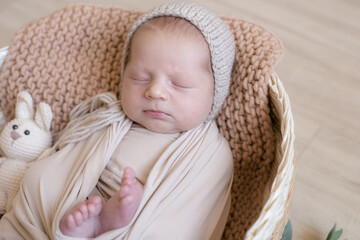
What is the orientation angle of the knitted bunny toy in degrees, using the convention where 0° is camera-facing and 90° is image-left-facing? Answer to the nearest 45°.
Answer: approximately 45°
